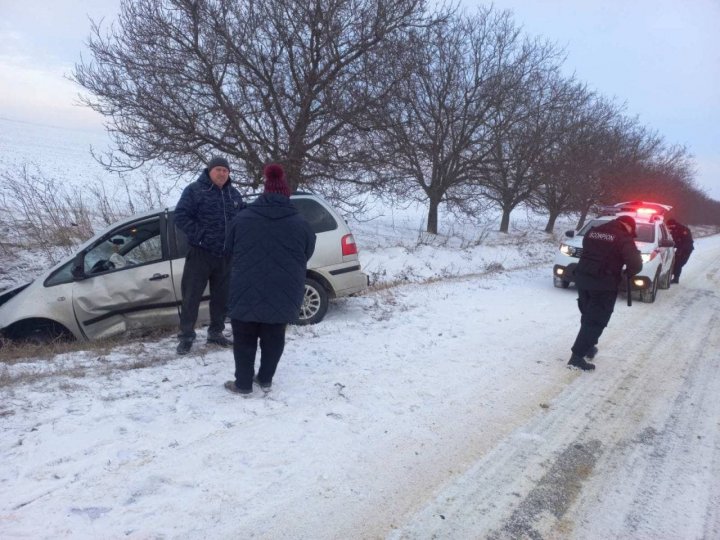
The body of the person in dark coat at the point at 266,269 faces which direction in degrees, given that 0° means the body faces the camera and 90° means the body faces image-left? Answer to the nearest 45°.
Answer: approximately 135°

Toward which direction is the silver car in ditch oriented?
to the viewer's left

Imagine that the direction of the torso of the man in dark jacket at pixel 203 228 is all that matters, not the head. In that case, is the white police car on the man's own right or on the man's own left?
on the man's own left

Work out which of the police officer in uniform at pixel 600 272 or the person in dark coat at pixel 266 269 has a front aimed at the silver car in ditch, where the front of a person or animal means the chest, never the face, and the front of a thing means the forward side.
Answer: the person in dark coat

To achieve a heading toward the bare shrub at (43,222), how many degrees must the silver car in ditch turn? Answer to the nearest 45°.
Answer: approximately 90° to its right

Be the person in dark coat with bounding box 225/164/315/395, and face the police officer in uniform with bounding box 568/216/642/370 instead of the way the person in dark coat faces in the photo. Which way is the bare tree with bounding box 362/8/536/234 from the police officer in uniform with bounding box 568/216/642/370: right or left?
left

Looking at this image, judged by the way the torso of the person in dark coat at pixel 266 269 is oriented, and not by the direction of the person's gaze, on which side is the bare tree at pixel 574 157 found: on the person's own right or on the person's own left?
on the person's own right

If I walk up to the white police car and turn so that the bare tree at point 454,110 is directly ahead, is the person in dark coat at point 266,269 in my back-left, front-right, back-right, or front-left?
back-left

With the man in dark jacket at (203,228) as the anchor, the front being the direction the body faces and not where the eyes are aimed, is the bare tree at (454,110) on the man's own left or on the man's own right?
on the man's own left

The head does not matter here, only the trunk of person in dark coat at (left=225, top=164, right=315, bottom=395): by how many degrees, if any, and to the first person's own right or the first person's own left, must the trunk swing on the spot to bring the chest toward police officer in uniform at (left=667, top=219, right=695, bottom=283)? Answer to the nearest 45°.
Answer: approximately 90° to the first person's own right

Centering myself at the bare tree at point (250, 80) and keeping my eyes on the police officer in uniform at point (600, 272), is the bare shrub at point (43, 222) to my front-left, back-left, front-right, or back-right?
back-right
